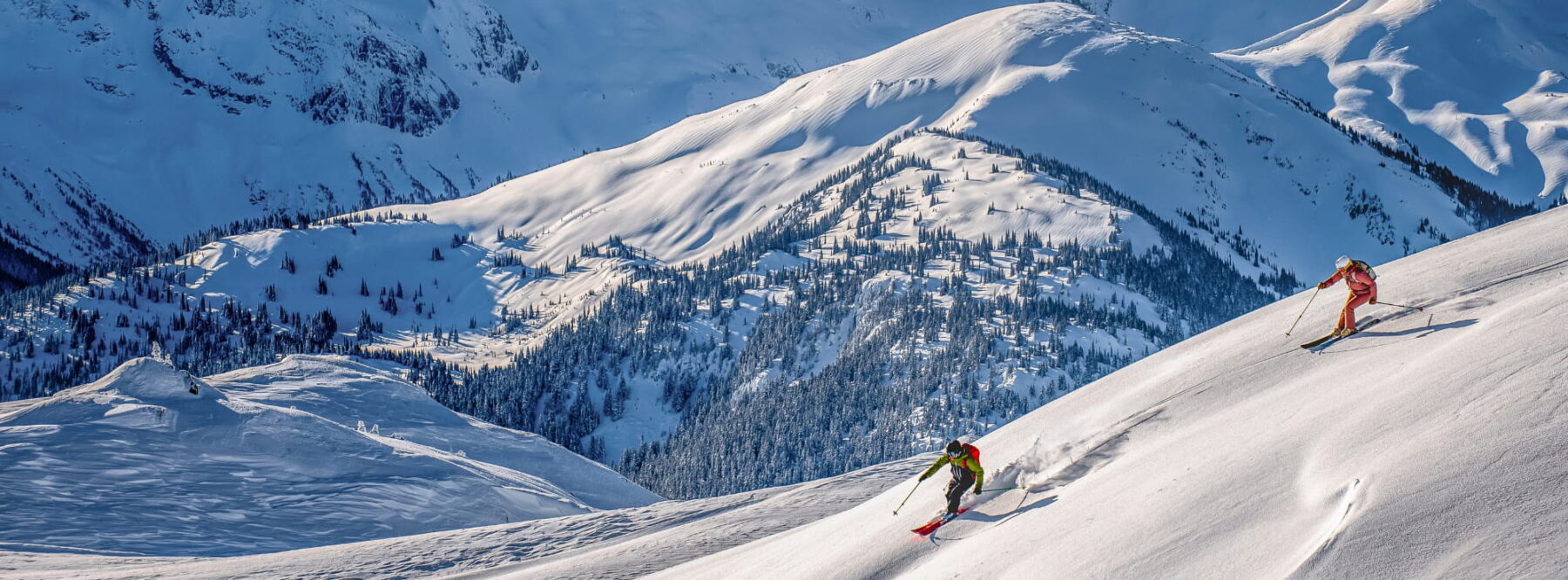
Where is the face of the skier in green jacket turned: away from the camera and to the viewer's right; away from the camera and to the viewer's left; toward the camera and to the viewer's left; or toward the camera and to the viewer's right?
toward the camera and to the viewer's left

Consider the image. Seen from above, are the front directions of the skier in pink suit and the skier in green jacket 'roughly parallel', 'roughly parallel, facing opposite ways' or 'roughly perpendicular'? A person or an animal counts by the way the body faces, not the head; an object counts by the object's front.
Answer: roughly parallel

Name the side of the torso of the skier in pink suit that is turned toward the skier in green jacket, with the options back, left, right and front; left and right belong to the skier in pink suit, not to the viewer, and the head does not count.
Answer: front

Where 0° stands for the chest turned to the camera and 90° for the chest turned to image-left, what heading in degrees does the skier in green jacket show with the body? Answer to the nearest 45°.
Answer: approximately 45°

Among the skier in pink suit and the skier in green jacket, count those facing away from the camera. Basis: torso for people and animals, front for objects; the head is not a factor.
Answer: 0

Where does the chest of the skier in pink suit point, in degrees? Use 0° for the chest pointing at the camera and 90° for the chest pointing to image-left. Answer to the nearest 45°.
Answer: approximately 45°

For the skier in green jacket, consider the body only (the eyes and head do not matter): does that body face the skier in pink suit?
no
